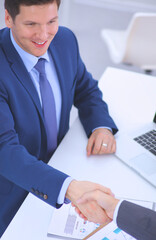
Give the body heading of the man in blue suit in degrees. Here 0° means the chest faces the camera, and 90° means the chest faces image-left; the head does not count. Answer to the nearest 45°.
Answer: approximately 315°

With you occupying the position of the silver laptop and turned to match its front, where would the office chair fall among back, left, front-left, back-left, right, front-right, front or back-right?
back-right

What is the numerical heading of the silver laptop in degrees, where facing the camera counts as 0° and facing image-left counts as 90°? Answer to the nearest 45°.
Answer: approximately 45°

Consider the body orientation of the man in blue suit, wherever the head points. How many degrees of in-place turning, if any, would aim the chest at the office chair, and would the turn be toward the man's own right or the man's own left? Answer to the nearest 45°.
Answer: approximately 90° to the man's own left
